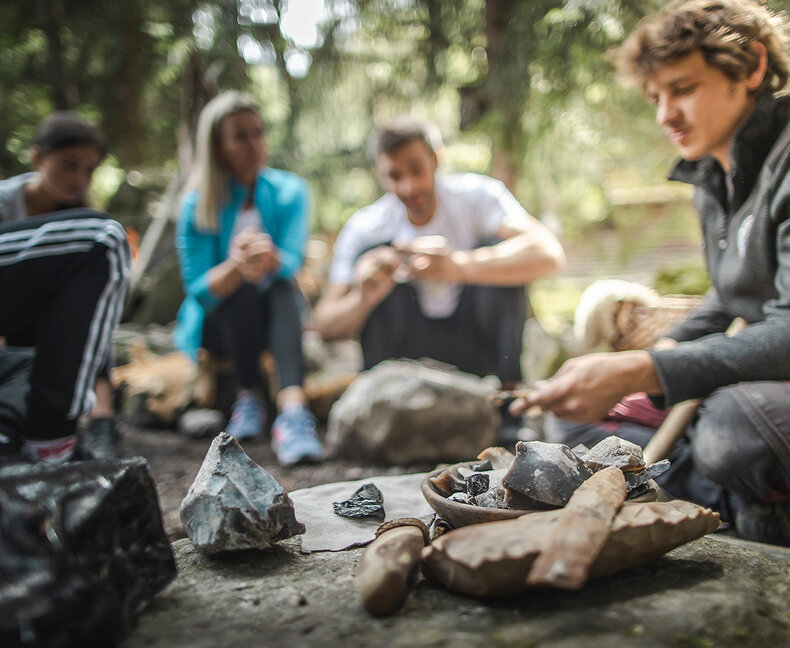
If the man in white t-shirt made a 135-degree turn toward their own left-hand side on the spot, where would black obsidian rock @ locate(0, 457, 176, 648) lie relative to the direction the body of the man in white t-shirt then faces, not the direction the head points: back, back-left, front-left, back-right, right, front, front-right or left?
back-right

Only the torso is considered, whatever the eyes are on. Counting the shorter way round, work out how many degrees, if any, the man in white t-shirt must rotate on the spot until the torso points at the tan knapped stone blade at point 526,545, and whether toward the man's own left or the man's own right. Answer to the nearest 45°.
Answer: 0° — they already face it

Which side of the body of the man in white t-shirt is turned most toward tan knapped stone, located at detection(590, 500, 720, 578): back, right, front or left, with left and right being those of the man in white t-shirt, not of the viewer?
front

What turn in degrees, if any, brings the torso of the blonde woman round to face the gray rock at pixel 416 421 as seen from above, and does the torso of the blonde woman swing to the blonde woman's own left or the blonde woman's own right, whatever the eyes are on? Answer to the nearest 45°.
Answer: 0° — they already face it

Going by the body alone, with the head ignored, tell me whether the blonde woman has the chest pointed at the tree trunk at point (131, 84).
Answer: no

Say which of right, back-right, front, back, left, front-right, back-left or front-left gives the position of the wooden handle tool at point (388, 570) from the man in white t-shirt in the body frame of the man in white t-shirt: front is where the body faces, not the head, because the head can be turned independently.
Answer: front

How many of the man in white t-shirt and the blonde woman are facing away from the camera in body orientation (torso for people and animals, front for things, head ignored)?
0

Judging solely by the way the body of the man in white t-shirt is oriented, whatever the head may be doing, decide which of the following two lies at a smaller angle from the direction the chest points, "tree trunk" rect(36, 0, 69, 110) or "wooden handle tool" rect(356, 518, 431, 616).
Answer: the wooden handle tool

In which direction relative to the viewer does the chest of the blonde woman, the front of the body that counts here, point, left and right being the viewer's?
facing the viewer and to the right of the viewer

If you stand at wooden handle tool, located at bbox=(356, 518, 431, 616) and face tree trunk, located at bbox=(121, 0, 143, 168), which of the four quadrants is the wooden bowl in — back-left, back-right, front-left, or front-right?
front-right

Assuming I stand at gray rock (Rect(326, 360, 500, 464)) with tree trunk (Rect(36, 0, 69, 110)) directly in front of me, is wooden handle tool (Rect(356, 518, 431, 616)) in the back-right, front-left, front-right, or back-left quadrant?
back-left

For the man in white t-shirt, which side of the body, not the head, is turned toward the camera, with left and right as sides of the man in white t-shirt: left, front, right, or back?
front

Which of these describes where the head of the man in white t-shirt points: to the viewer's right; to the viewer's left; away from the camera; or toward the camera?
toward the camera

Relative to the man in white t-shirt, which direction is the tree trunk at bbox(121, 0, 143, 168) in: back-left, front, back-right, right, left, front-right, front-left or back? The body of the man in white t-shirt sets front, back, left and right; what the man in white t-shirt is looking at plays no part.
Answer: back-right

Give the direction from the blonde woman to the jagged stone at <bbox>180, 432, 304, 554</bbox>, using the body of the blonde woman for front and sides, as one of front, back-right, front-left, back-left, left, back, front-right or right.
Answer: front-right

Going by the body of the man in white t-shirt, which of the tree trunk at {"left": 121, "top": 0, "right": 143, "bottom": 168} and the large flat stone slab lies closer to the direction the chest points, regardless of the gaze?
the large flat stone slab

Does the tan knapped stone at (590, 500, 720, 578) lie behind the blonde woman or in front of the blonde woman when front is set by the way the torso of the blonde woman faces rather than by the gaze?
in front

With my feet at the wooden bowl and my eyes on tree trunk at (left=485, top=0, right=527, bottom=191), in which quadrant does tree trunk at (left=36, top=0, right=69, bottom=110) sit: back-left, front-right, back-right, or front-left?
front-left

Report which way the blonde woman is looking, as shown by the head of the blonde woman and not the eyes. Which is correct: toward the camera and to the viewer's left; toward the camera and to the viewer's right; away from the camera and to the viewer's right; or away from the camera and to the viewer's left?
toward the camera and to the viewer's right
